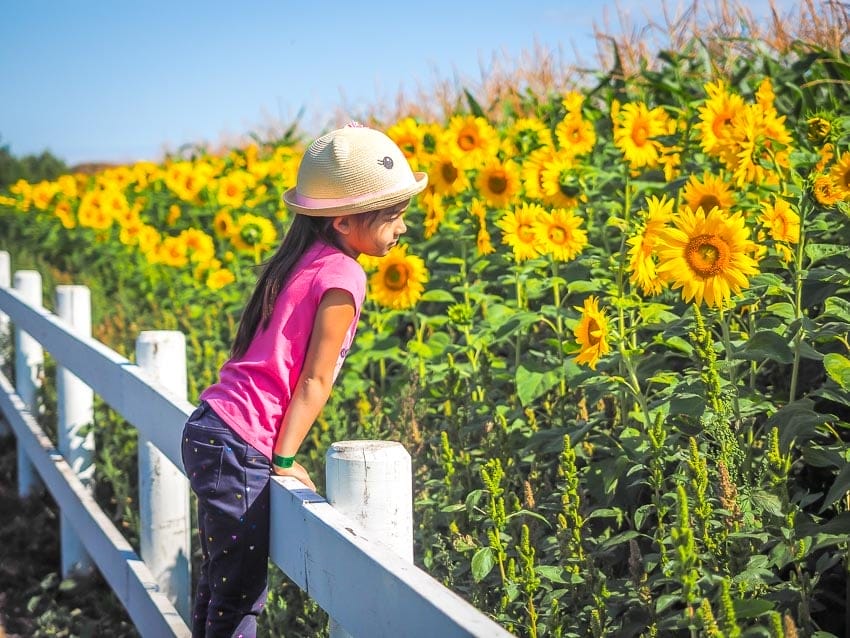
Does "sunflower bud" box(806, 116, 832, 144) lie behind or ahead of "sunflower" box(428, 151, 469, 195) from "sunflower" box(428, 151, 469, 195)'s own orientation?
ahead

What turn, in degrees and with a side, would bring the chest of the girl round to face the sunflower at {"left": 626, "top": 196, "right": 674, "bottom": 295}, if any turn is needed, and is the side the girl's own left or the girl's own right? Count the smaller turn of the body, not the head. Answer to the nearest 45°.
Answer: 0° — they already face it

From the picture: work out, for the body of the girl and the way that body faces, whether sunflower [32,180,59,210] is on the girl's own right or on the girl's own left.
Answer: on the girl's own left

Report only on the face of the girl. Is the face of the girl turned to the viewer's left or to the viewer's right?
to the viewer's right

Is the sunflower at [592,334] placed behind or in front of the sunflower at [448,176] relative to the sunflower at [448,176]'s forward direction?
in front

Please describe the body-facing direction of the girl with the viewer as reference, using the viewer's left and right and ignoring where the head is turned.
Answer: facing to the right of the viewer

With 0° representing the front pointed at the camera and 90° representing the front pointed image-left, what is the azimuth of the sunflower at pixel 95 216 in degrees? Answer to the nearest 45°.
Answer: approximately 0°

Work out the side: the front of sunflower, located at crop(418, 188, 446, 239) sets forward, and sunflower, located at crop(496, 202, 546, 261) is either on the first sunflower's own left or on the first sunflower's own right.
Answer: on the first sunflower's own left
